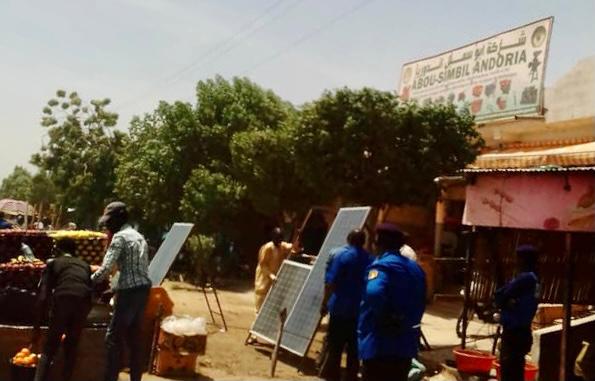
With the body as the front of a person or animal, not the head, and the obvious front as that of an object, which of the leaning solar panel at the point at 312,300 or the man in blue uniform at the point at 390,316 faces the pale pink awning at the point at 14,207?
the man in blue uniform

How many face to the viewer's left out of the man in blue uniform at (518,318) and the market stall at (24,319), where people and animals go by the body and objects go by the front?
1

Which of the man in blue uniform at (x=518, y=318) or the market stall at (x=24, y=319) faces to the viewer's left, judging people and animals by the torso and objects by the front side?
the man in blue uniform

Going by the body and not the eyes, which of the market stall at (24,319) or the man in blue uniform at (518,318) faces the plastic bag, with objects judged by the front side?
the man in blue uniform

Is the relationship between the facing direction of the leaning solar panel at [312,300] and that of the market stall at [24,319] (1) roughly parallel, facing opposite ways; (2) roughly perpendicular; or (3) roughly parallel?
roughly perpendicular

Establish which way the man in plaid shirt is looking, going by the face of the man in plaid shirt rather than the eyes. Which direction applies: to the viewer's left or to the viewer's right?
to the viewer's left

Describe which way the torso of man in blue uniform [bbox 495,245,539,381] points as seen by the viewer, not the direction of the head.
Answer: to the viewer's left

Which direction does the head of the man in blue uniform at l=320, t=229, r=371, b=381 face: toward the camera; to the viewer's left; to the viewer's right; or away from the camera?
away from the camera

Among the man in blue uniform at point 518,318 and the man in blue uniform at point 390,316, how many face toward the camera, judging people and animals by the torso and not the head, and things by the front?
0

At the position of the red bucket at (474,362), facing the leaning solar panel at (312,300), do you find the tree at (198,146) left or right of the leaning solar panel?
right
